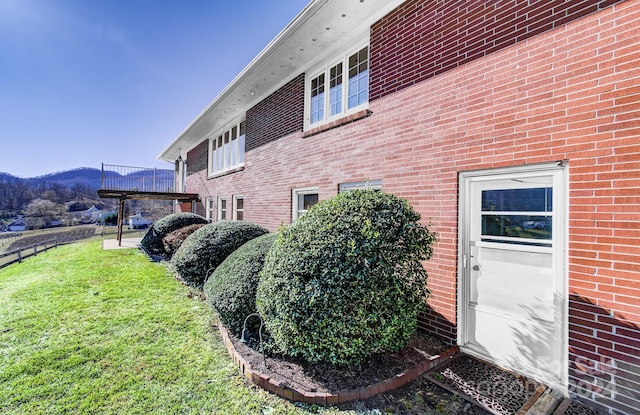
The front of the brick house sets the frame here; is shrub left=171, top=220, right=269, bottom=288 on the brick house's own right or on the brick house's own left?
on the brick house's own right

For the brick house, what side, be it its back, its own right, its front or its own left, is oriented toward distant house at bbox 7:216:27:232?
right

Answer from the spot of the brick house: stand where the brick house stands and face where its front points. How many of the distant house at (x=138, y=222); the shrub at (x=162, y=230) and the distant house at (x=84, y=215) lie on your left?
0

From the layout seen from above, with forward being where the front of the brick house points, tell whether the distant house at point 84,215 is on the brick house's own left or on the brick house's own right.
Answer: on the brick house's own right

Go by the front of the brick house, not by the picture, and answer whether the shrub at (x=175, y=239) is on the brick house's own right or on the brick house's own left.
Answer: on the brick house's own right

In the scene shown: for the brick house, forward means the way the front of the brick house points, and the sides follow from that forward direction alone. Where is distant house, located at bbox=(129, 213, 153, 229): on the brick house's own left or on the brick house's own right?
on the brick house's own right

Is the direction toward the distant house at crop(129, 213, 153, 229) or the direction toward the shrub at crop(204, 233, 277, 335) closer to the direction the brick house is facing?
the shrub
